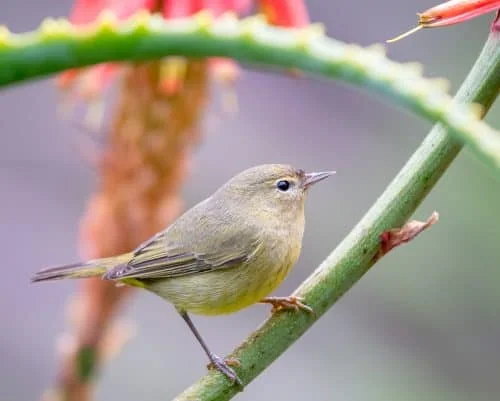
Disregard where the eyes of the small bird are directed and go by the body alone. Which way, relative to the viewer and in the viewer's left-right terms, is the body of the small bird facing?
facing to the right of the viewer
